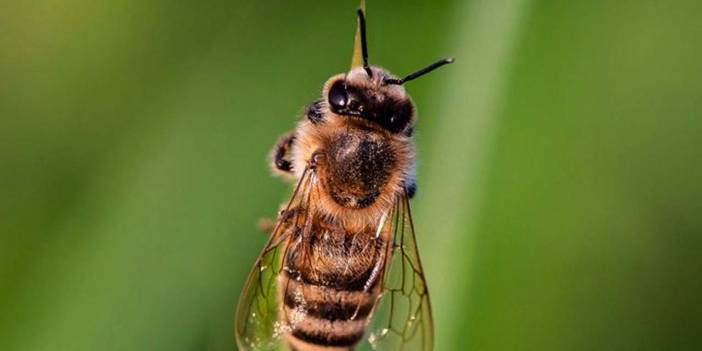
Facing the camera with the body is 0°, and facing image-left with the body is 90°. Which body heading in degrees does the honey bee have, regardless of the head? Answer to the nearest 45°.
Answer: approximately 180°
